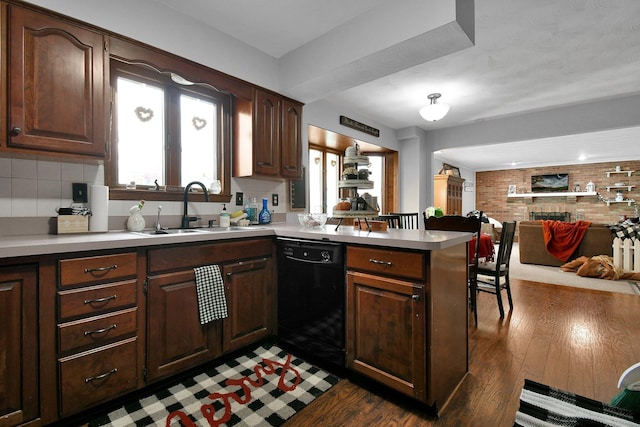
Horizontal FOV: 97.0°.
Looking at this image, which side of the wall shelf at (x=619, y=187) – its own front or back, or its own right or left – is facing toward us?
front

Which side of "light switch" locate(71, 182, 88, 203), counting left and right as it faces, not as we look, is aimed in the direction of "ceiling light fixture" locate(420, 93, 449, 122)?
left

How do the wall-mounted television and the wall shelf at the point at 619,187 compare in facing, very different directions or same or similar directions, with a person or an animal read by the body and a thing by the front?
same or similar directions

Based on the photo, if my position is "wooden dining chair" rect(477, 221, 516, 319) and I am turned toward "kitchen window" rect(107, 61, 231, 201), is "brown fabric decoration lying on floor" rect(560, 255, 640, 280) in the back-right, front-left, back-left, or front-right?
back-right

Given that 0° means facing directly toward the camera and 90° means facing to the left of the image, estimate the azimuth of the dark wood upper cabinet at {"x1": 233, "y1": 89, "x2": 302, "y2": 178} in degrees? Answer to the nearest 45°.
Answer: approximately 315°

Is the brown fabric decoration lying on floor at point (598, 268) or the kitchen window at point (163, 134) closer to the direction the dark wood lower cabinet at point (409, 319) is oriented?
the kitchen window

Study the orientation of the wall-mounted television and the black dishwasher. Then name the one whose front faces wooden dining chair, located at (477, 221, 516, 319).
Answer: the wall-mounted television

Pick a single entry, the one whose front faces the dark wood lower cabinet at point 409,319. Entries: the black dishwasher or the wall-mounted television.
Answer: the wall-mounted television

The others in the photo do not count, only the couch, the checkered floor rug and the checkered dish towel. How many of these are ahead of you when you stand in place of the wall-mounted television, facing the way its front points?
3

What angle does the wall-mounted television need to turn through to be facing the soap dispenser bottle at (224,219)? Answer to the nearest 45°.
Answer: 0° — it already faces it

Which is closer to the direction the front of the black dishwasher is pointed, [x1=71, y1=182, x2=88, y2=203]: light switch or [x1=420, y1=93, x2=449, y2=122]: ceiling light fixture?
the light switch

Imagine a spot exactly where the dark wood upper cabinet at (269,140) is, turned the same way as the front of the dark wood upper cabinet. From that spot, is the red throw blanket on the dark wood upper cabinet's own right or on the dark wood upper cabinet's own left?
on the dark wood upper cabinet's own left

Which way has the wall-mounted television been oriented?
toward the camera

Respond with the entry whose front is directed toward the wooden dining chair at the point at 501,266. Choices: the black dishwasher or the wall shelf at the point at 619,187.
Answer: the wall shelf

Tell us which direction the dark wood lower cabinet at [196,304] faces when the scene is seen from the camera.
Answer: facing the viewer and to the right of the viewer

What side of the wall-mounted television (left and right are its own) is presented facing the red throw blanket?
front

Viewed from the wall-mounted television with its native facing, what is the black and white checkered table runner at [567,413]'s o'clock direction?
The black and white checkered table runner is roughly at 12 o'clock from the wall-mounted television.

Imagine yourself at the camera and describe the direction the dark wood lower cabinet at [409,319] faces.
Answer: facing the viewer and to the left of the viewer

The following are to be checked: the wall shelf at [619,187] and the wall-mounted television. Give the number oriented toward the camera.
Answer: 2

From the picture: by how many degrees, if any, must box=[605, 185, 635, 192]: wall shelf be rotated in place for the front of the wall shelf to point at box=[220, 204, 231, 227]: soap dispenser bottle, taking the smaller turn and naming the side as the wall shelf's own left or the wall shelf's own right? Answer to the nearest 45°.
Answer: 0° — it already faces it

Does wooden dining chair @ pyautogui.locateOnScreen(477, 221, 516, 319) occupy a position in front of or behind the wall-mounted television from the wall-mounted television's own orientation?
in front
